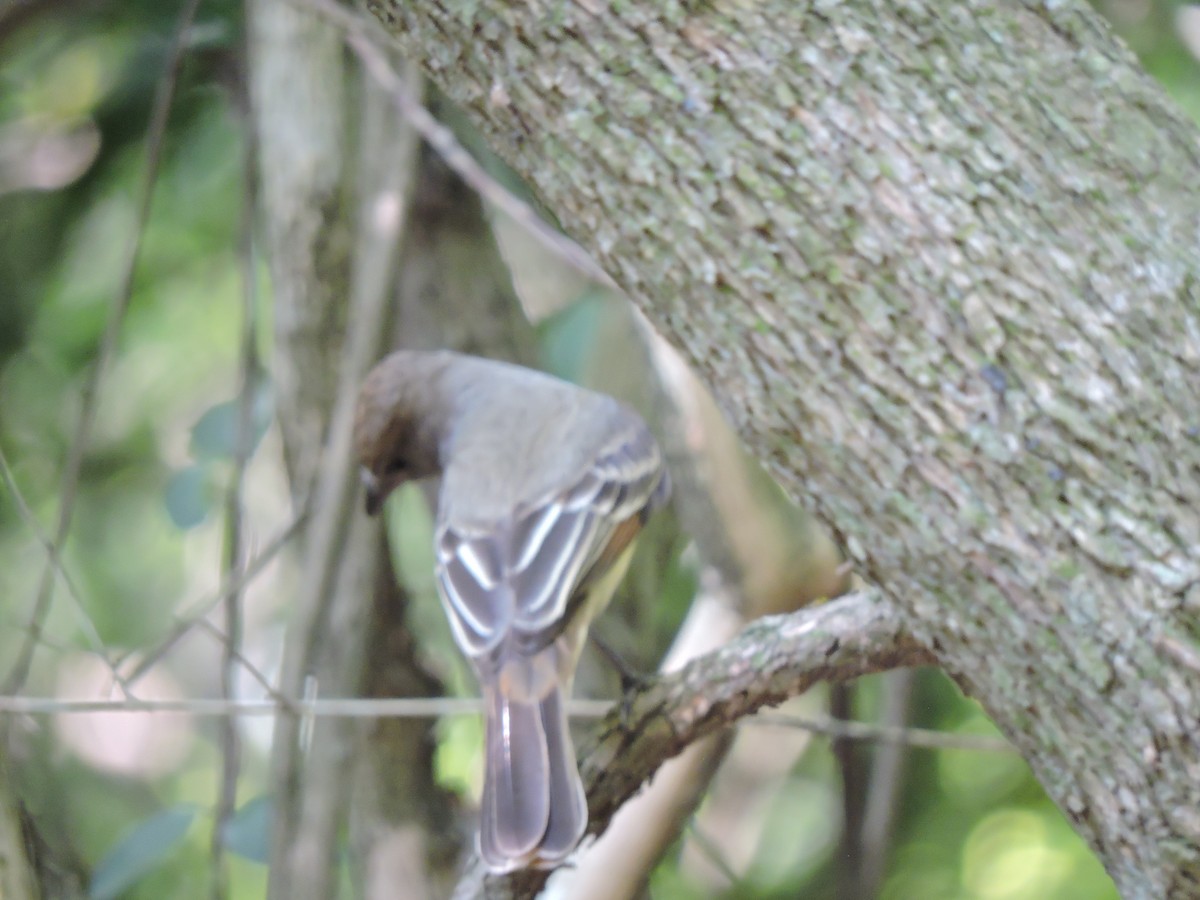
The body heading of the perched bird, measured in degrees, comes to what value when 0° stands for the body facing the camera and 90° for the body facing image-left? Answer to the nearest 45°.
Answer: approximately 180°
